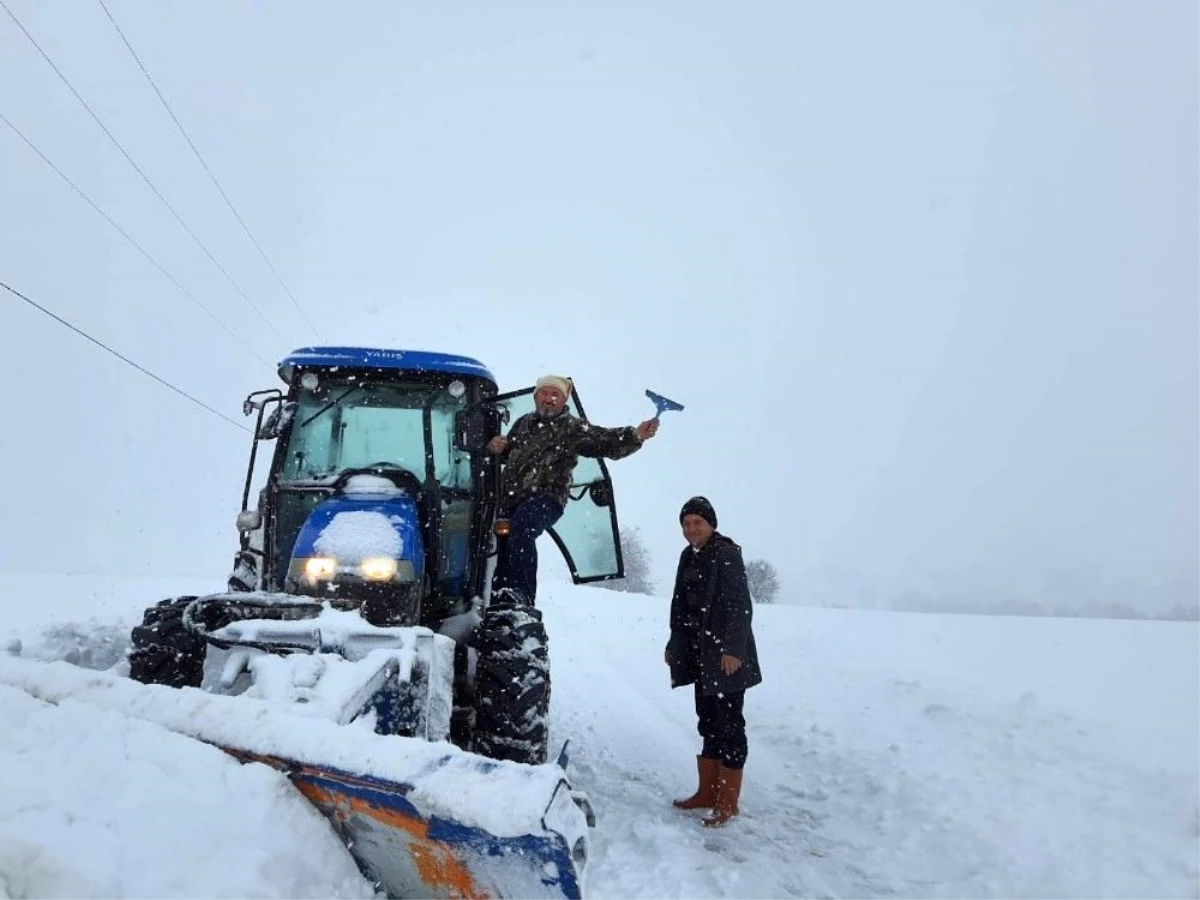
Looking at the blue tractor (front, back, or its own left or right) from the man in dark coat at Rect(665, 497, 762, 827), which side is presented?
left

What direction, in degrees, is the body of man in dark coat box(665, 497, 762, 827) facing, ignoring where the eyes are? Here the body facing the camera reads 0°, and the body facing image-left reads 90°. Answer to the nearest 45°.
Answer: approximately 45°
